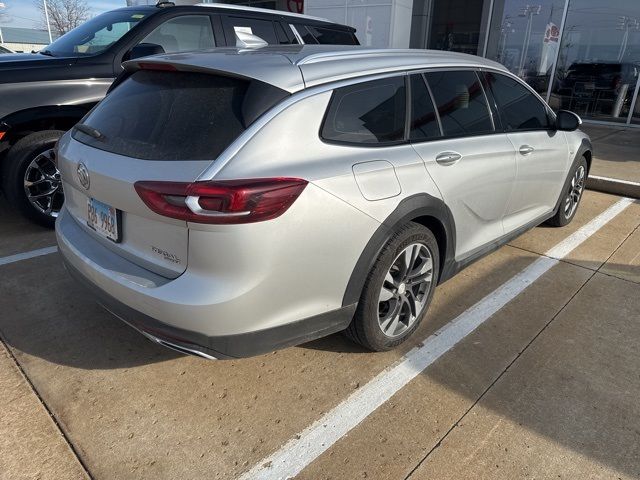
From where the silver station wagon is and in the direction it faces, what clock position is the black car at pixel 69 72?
The black car is roughly at 9 o'clock from the silver station wagon.

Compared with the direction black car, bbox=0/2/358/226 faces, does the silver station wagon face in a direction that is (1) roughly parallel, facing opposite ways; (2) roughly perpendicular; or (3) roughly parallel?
roughly parallel, facing opposite ways

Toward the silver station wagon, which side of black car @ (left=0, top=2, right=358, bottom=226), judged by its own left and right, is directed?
left

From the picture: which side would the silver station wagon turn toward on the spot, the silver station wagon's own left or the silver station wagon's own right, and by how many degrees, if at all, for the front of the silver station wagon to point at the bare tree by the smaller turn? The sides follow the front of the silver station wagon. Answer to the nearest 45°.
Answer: approximately 90° to the silver station wagon's own left

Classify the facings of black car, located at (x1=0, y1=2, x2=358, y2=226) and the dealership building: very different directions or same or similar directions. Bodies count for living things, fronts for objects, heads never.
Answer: same or similar directions

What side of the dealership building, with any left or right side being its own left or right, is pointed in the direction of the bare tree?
right

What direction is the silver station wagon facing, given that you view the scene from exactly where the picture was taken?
facing away from the viewer and to the right of the viewer

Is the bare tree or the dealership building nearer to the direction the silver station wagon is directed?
the dealership building

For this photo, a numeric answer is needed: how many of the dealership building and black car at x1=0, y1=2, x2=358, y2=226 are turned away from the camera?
0

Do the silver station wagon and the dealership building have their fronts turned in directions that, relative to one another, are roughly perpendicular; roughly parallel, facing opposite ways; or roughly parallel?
roughly parallel, facing opposite ways

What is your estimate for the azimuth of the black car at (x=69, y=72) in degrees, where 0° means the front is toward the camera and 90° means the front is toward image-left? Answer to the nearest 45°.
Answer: approximately 45°

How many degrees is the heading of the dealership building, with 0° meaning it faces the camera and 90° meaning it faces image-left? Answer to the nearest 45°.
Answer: approximately 45°

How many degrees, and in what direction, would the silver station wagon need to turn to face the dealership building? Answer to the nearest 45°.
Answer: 0° — it already faces it

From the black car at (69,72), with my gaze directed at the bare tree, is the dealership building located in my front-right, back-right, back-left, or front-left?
front-right
